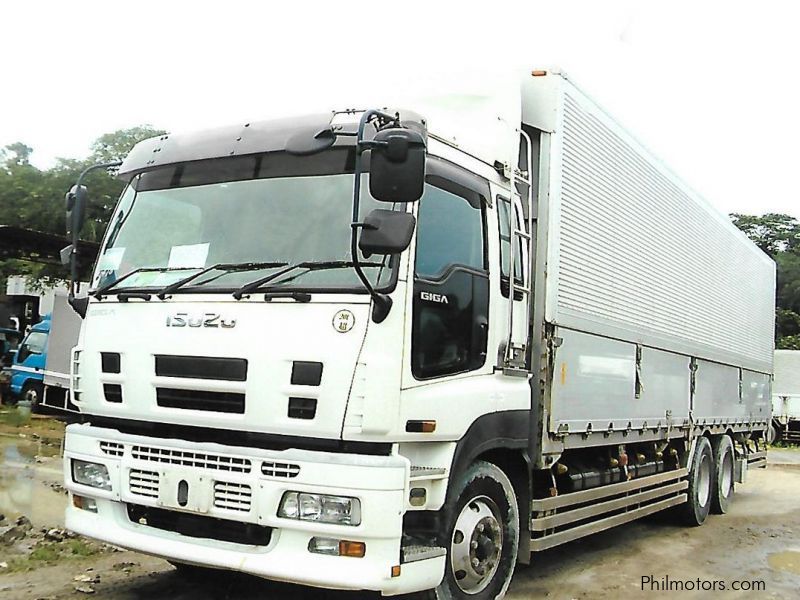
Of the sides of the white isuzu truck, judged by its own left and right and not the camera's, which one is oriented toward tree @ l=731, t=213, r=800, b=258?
back

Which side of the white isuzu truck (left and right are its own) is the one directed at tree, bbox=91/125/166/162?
right

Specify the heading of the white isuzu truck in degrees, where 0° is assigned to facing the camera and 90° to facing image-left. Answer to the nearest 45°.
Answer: approximately 45°

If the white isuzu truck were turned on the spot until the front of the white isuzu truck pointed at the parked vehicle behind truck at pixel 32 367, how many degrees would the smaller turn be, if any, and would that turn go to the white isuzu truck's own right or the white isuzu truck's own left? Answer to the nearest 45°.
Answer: approximately 90° to the white isuzu truck's own right

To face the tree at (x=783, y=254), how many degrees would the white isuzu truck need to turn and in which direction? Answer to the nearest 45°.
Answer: approximately 180°
